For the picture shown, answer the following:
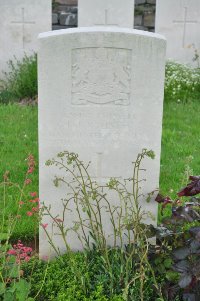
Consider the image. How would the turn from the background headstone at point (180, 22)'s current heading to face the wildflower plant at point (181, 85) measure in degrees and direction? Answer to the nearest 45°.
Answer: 0° — it already faces it

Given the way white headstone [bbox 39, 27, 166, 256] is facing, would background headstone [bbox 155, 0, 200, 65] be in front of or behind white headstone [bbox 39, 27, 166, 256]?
behind

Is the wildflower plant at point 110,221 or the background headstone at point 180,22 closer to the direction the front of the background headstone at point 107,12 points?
the wildflower plant

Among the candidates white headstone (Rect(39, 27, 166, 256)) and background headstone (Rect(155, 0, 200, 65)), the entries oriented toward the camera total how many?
2

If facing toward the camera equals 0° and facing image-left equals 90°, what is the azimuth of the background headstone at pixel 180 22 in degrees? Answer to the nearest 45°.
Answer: approximately 0°

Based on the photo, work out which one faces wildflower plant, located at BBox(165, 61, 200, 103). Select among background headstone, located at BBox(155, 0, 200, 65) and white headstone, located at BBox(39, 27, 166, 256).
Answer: the background headstone

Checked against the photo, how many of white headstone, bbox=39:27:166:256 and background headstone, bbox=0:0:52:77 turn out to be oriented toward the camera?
2

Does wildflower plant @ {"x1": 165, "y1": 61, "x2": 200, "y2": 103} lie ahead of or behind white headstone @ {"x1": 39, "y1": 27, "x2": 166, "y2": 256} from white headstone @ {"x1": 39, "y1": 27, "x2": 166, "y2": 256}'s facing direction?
behind

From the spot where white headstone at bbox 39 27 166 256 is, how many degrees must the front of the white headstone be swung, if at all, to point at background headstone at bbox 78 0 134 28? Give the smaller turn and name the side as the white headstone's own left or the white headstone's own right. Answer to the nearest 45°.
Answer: approximately 180°
